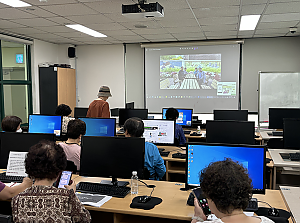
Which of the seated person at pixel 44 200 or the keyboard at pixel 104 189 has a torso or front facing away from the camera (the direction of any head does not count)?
the seated person

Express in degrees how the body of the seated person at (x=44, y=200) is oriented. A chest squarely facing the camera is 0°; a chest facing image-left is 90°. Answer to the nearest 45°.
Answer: approximately 180°

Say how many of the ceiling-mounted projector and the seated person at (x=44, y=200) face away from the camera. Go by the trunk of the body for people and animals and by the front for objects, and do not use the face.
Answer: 2

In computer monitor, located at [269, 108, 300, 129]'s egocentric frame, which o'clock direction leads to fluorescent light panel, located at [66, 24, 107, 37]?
The fluorescent light panel is roughly at 3 o'clock from the computer monitor.

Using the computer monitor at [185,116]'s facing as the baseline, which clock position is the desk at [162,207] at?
The desk is roughly at 12 o'clock from the computer monitor.

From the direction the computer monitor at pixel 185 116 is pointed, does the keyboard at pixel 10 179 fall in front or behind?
in front

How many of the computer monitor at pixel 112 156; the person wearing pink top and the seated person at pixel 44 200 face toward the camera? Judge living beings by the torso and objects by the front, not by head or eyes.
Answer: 1

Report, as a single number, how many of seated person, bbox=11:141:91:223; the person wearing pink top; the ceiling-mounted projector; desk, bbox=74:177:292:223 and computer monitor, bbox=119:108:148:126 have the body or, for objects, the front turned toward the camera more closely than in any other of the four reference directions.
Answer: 2

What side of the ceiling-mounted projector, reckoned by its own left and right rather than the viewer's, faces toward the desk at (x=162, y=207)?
back

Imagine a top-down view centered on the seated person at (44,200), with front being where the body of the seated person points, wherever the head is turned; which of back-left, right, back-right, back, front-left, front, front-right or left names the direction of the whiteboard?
front-right

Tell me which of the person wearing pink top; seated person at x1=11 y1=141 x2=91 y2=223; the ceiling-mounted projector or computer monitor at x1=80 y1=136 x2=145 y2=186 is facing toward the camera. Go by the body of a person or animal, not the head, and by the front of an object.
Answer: the computer monitor
